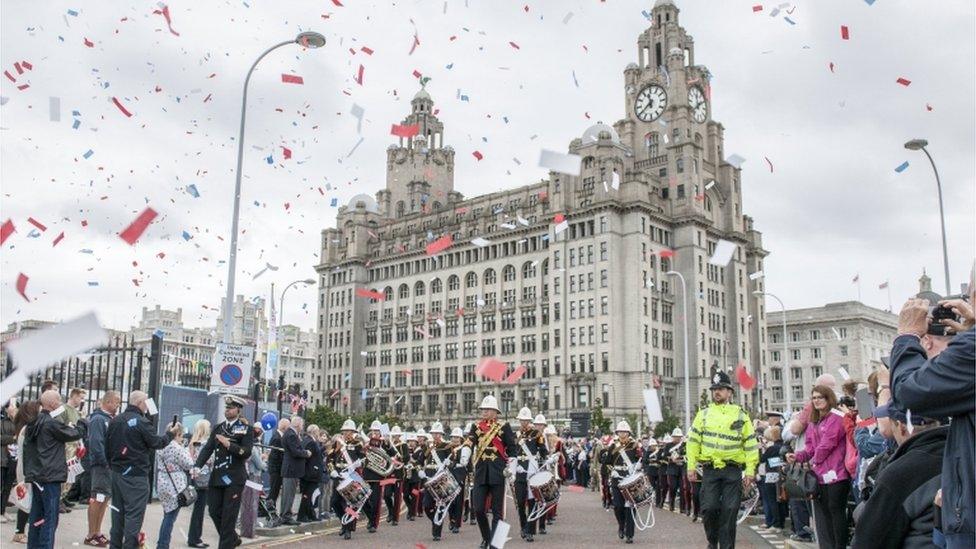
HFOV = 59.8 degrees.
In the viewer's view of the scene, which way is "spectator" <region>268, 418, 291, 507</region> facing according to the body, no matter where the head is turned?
to the viewer's right

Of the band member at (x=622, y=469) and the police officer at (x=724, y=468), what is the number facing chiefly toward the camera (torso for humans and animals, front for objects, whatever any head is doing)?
2

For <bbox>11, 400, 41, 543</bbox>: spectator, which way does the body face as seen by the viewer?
to the viewer's right

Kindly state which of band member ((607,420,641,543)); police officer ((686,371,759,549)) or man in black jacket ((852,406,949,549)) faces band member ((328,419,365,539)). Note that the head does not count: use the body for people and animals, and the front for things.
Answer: the man in black jacket

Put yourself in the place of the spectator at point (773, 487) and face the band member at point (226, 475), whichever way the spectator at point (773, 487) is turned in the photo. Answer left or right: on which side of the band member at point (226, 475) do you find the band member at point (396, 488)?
right

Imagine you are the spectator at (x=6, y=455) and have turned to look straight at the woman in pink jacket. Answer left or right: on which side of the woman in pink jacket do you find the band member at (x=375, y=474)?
left

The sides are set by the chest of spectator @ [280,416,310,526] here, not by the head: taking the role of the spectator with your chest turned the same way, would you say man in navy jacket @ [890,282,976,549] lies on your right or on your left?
on your right

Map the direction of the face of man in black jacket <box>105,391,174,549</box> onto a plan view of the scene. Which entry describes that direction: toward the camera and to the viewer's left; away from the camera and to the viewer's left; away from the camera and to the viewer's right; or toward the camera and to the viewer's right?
away from the camera and to the viewer's right

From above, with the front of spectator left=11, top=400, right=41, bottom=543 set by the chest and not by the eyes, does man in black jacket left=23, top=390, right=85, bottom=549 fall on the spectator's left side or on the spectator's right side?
on the spectator's right side

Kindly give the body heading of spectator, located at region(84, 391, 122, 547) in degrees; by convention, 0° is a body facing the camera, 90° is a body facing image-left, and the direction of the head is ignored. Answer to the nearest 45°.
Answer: approximately 270°

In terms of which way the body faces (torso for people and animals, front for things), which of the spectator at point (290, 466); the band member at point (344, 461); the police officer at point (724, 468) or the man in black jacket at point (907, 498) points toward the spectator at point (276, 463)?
the man in black jacket

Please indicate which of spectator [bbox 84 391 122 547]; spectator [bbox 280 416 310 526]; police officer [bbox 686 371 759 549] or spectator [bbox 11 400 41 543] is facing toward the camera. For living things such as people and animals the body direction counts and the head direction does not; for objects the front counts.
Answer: the police officer

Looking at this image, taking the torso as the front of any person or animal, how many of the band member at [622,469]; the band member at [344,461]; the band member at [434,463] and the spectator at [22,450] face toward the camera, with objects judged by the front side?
3

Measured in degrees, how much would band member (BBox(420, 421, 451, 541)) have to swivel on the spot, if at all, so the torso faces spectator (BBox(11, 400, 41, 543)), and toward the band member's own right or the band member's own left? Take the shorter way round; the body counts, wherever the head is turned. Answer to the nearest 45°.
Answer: approximately 45° to the band member's own right
